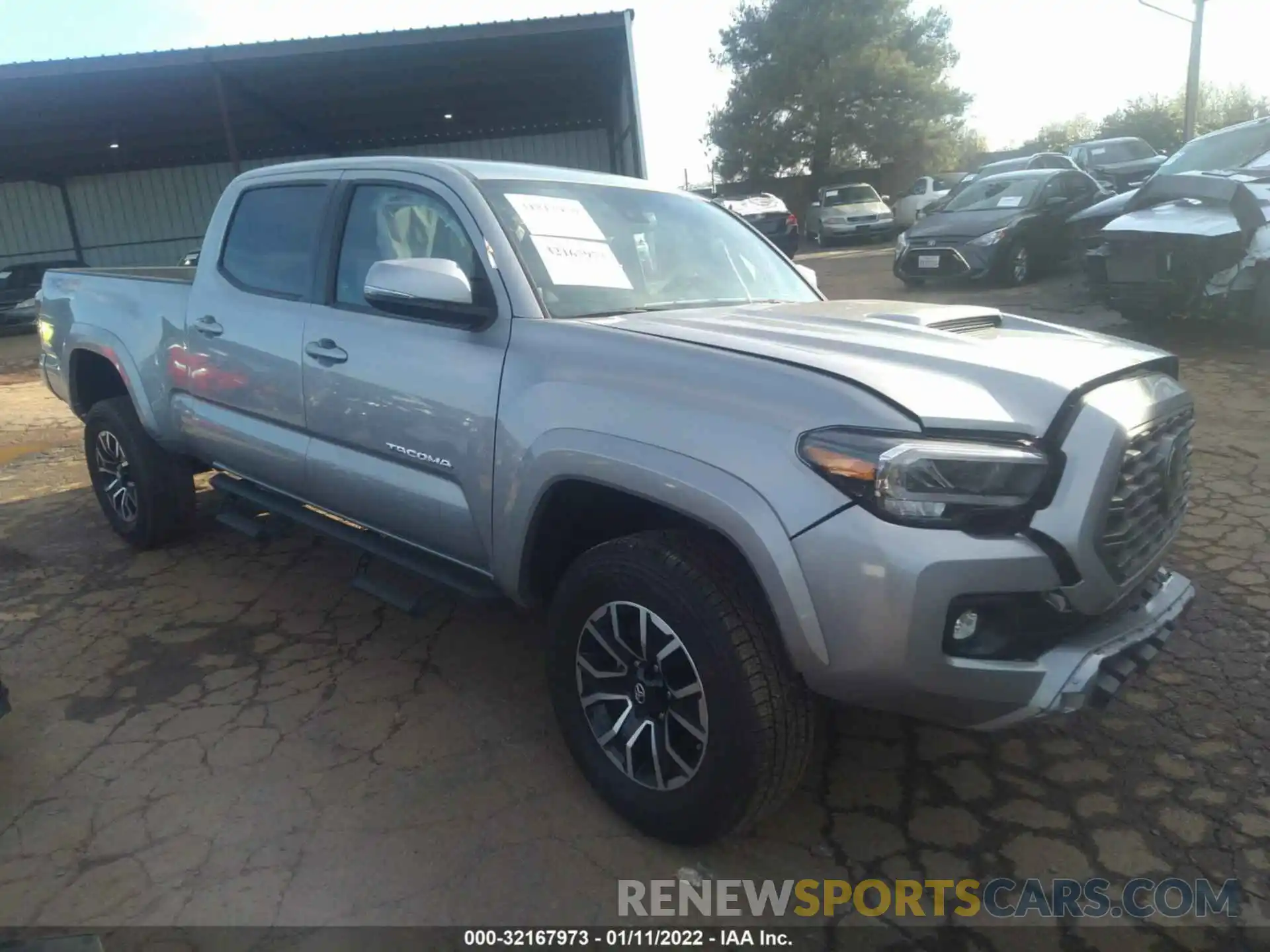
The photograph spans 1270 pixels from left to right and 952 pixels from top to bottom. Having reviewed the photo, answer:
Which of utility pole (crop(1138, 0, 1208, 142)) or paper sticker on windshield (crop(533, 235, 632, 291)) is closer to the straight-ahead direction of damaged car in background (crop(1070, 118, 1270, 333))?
the paper sticker on windshield

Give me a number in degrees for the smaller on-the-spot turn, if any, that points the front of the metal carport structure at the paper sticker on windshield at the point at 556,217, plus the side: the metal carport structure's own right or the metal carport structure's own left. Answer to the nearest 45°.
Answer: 0° — it already faces it

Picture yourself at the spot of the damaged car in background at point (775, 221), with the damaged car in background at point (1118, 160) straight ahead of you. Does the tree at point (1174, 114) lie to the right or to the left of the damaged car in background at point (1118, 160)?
left

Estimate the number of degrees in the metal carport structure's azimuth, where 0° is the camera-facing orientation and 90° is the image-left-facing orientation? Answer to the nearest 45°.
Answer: approximately 0°

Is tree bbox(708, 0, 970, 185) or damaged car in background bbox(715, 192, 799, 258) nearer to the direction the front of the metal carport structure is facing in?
the damaged car in background

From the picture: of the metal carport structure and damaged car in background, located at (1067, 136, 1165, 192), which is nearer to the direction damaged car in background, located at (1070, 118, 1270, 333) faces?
the metal carport structure

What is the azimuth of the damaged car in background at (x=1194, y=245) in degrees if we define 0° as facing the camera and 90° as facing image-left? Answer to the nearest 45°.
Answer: approximately 45°

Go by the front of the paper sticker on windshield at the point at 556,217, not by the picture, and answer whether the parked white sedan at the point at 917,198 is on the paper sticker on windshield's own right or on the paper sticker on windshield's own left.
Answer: on the paper sticker on windshield's own left

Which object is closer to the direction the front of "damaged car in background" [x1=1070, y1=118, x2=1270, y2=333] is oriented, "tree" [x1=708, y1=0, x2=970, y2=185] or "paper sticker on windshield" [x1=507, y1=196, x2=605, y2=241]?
the paper sticker on windshield

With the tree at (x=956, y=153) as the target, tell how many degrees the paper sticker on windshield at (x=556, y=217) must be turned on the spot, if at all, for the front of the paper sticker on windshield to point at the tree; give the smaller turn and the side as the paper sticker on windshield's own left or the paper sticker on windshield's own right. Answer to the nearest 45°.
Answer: approximately 90° to the paper sticker on windshield's own left

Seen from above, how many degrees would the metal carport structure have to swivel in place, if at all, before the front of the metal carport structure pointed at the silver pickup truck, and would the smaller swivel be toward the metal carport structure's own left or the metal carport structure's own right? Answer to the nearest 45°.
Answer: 0° — it already faces it
